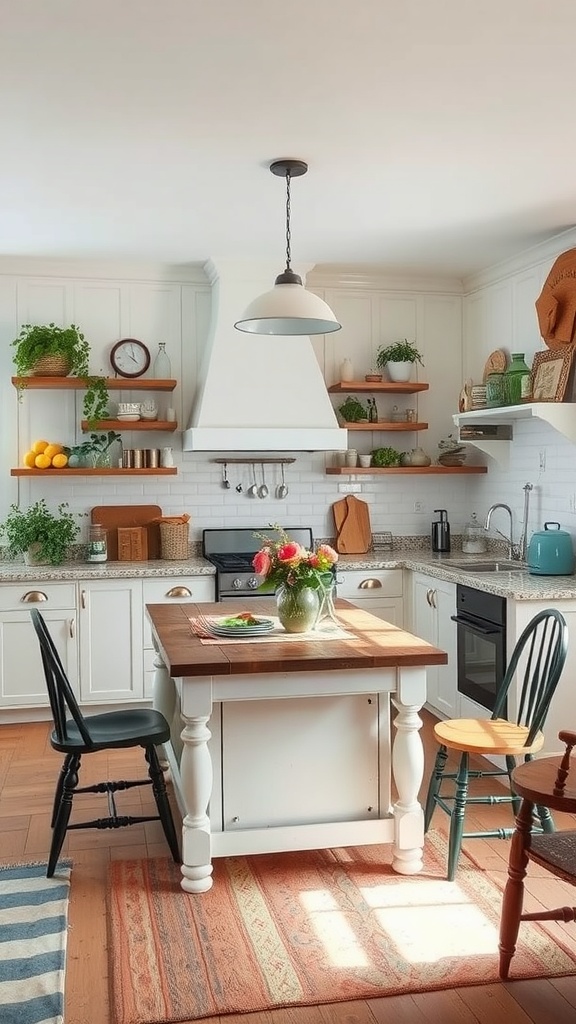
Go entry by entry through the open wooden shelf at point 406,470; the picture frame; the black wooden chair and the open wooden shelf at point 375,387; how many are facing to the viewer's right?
1

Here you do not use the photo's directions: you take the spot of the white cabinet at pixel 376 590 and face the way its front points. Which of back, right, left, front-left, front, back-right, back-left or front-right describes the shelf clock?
right

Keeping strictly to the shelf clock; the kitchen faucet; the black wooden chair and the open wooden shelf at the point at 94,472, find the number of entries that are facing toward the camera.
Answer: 2

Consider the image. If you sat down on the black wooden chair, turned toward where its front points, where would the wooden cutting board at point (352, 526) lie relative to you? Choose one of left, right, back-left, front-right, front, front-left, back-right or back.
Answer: front-left

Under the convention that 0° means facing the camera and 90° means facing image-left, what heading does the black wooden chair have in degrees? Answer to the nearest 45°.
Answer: approximately 270°

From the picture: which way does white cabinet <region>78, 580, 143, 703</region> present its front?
toward the camera

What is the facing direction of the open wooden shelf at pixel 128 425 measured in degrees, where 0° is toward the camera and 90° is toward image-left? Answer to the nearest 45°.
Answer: approximately 0°

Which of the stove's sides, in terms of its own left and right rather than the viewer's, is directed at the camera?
front

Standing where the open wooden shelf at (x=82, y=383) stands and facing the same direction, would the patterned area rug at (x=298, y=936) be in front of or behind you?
in front

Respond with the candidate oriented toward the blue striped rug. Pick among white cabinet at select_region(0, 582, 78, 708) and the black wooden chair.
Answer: the white cabinet
